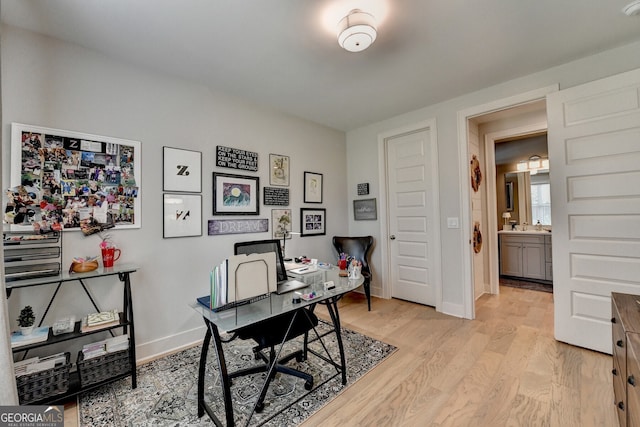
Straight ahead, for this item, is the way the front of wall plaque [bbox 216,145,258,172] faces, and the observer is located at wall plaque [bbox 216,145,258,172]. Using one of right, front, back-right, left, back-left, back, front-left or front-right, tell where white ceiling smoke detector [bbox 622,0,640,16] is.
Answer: front

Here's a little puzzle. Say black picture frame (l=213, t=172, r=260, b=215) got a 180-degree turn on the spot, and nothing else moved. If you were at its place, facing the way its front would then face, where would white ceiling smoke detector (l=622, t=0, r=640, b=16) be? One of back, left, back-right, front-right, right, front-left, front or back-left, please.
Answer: back

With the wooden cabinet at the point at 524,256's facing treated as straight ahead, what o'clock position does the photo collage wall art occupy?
The photo collage wall art is roughly at 1 o'clock from the wooden cabinet.

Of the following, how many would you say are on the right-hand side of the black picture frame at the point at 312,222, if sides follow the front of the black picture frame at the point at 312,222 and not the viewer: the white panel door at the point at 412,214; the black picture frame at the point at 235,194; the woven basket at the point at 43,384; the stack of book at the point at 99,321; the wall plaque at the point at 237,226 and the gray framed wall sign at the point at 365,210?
4

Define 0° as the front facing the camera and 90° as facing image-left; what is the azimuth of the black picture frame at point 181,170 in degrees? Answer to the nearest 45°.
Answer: approximately 315°

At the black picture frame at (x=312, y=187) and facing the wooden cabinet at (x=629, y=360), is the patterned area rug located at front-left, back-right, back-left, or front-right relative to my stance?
front-right

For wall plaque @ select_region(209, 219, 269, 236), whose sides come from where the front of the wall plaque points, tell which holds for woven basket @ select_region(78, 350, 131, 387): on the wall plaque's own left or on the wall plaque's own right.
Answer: on the wall plaque's own right

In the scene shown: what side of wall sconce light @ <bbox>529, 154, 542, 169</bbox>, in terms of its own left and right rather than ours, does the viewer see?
front

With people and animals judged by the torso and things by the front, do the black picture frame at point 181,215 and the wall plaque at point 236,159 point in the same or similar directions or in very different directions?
same or similar directions

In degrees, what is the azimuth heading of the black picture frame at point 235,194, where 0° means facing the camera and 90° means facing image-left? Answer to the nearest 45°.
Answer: approximately 315°

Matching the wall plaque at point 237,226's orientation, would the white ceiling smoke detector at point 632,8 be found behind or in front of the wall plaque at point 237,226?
in front

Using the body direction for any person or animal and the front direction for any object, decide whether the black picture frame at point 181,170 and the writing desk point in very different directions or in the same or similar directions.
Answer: same or similar directions

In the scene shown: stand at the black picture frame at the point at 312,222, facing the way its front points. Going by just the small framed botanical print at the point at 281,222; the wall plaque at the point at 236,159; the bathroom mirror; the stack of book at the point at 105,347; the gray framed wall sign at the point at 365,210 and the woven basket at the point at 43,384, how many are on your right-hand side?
4

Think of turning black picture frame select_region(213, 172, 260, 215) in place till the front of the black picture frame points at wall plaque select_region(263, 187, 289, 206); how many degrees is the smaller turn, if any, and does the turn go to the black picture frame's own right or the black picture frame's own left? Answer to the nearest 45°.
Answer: approximately 90° to the black picture frame's own left

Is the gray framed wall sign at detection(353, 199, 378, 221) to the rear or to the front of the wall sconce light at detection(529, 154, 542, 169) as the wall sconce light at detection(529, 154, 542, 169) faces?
to the front

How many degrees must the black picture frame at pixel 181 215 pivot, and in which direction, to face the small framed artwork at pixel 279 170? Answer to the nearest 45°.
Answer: approximately 45° to its left

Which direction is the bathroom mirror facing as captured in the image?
toward the camera

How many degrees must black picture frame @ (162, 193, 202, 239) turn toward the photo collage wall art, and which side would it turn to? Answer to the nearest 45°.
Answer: approximately 135° to its right
